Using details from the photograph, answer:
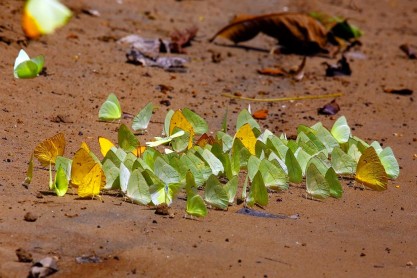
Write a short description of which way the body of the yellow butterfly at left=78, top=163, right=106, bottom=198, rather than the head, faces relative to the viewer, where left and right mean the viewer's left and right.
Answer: facing to the right of the viewer

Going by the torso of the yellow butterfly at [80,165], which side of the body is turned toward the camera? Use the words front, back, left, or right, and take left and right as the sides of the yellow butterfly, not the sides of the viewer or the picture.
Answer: left

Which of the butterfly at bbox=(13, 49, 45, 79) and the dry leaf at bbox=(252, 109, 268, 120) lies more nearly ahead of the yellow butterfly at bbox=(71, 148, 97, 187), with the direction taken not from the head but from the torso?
the butterfly

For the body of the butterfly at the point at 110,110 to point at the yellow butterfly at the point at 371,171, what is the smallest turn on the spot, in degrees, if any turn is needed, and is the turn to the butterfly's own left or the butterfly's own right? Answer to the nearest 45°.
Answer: approximately 45° to the butterfly's own right

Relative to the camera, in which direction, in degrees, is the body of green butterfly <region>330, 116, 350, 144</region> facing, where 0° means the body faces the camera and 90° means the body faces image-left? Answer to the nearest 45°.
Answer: approximately 90°
